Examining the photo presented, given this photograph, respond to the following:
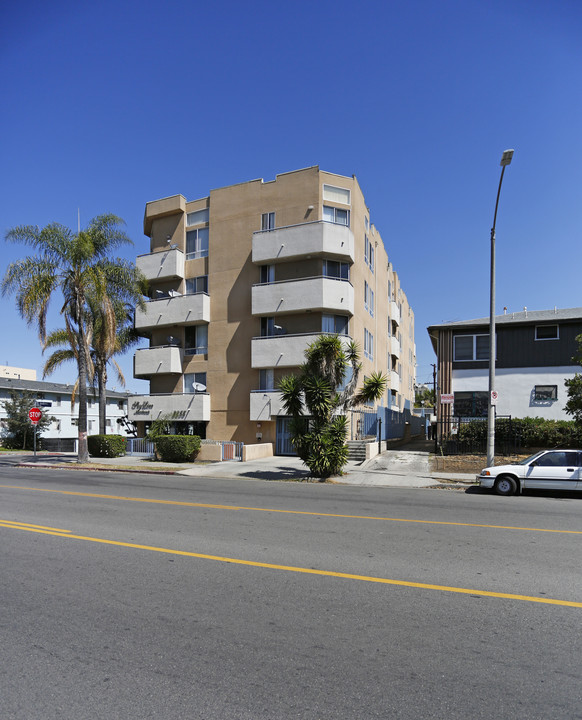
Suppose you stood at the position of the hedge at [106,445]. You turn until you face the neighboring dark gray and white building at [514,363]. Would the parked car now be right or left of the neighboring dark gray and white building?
right

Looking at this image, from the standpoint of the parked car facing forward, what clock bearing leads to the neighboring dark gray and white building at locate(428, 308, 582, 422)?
The neighboring dark gray and white building is roughly at 3 o'clock from the parked car.

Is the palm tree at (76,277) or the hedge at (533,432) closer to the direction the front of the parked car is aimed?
the palm tree

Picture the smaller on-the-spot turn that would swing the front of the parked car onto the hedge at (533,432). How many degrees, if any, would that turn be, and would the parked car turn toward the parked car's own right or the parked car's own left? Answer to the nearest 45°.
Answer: approximately 90° to the parked car's own right

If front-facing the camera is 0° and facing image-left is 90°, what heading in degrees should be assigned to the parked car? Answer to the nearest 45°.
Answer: approximately 90°
